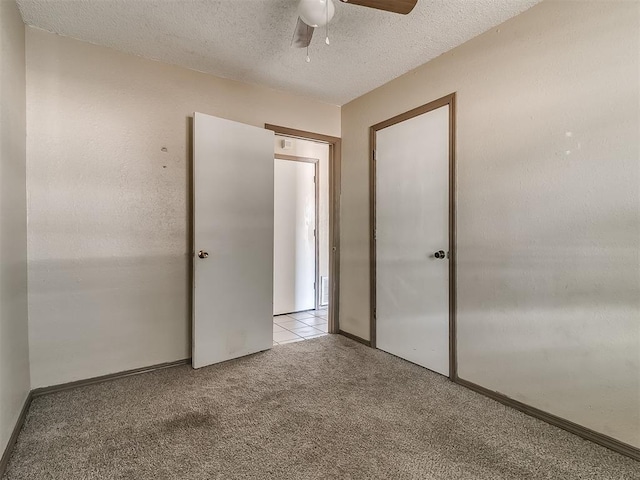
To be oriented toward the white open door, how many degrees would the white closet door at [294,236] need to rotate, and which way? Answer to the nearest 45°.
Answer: approximately 45° to its right

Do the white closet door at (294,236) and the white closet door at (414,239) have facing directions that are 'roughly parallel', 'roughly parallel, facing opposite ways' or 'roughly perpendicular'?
roughly perpendicular

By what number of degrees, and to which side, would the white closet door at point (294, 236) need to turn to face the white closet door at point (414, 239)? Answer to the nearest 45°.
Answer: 0° — it already faces it

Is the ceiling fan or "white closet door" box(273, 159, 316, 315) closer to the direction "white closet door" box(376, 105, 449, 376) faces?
the ceiling fan
